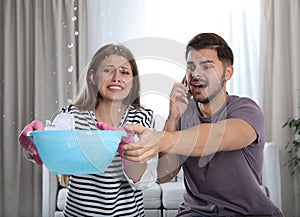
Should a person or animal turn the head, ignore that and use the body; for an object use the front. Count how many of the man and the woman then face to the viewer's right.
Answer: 0

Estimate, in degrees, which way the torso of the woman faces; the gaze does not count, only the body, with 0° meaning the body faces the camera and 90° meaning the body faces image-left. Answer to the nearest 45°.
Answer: approximately 0°

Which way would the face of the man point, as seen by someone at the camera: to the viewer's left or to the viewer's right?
to the viewer's left
